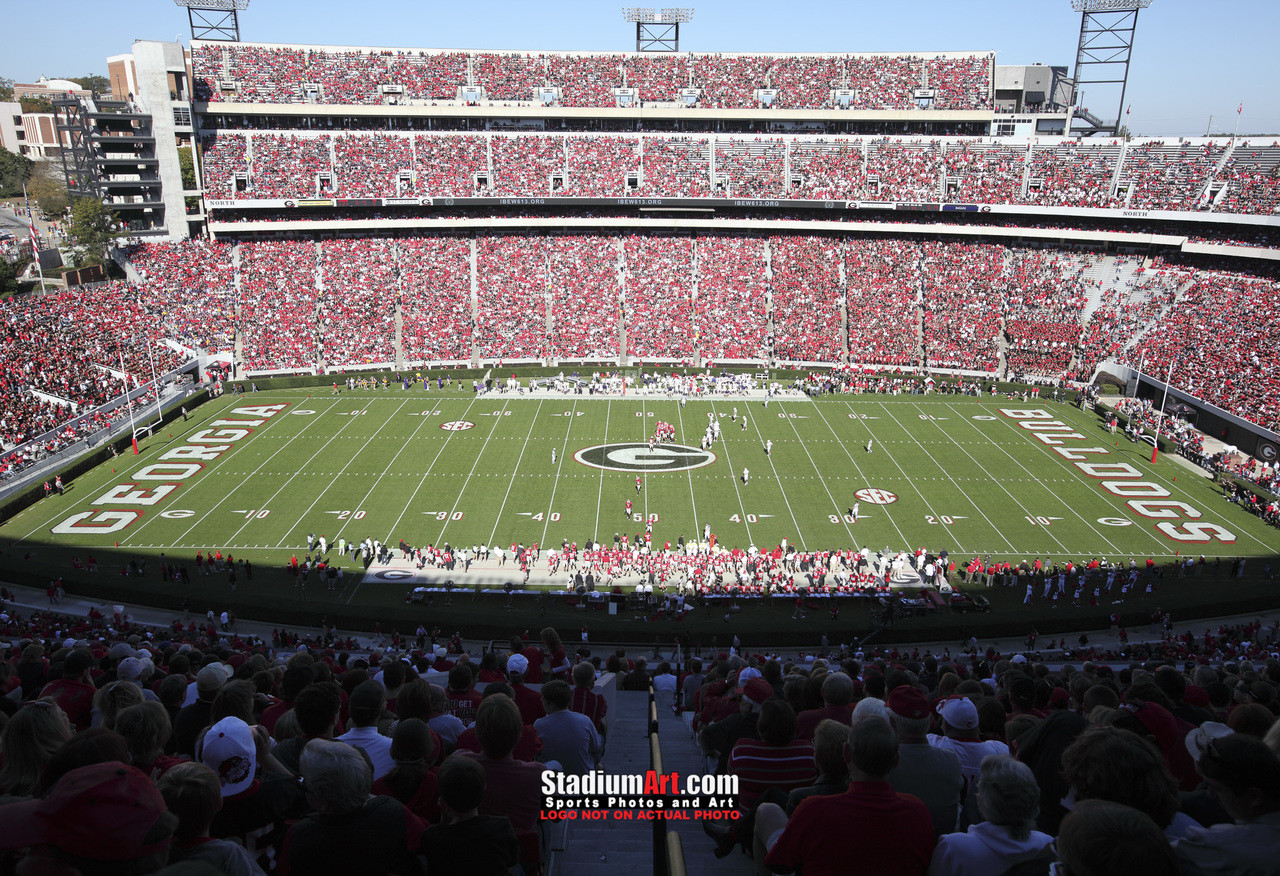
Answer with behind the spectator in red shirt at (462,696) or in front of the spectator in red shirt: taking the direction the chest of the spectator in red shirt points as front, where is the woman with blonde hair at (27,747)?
behind

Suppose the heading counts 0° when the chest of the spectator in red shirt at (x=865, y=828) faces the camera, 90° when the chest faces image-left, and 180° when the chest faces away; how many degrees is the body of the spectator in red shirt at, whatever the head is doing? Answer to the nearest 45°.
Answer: approximately 180°

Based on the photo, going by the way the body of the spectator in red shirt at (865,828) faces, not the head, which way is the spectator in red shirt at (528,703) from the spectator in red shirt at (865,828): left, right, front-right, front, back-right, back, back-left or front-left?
front-left

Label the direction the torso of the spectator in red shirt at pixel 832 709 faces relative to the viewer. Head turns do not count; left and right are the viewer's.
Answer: facing away from the viewer

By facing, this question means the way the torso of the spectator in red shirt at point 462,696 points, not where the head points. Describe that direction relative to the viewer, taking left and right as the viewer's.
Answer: facing away from the viewer

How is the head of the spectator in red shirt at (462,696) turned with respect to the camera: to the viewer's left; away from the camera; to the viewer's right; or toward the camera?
away from the camera

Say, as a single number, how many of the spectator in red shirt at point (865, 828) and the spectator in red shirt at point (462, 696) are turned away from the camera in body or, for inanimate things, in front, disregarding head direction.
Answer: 2

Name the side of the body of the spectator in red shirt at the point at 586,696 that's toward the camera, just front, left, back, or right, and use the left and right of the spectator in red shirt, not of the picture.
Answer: back

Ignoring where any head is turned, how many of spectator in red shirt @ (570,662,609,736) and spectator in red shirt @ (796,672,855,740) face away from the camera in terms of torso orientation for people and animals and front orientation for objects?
2

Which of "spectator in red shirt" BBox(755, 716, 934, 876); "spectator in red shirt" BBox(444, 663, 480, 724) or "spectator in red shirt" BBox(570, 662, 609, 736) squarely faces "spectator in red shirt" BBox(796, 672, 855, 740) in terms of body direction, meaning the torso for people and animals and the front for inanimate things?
"spectator in red shirt" BBox(755, 716, 934, 876)

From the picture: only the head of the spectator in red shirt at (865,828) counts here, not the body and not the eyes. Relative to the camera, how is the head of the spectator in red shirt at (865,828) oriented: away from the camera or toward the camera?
away from the camera

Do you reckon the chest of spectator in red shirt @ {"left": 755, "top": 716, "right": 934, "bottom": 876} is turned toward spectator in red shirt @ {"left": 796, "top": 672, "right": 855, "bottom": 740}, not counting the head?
yes

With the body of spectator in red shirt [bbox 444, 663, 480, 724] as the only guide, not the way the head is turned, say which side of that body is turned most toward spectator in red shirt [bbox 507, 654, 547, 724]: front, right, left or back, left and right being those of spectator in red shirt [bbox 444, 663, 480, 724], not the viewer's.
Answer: right

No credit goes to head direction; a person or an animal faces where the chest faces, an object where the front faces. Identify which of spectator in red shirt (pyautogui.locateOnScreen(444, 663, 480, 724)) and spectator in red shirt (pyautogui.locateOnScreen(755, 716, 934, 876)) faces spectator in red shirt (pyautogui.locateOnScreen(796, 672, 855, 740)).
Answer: spectator in red shirt (pyautogui.locateOnScreen(755, 716, 934, 876))

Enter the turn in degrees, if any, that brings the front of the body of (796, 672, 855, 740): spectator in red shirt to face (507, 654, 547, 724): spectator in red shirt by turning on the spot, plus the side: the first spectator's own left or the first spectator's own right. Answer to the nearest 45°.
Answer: approximately 90° to the first spectator's own left
